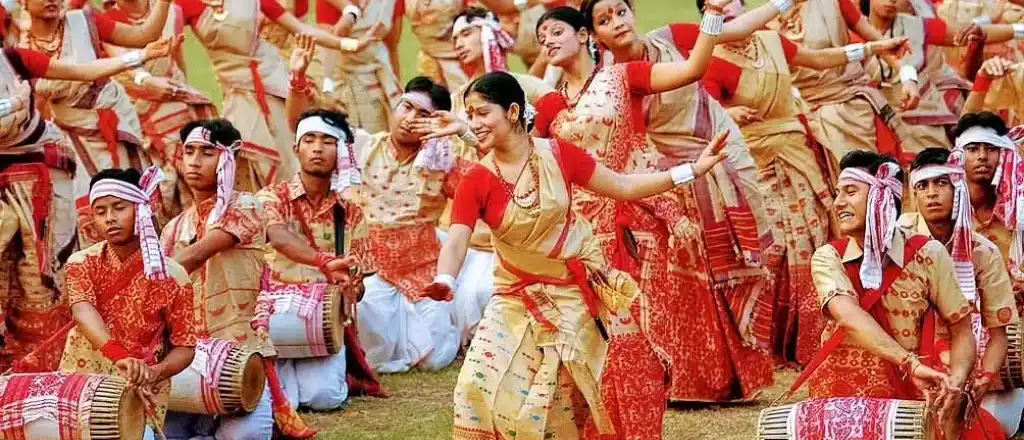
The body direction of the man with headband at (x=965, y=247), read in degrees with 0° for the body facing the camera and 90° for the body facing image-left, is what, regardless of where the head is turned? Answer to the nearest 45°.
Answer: approximately 45°

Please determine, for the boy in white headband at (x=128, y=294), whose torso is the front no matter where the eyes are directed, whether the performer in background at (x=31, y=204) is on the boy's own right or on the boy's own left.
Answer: on the boy's own right

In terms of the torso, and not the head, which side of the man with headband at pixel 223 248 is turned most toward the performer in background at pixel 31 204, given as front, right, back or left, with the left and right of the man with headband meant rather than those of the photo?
right

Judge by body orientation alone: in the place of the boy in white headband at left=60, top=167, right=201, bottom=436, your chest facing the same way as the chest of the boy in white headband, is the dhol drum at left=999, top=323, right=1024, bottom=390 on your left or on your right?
on your left
